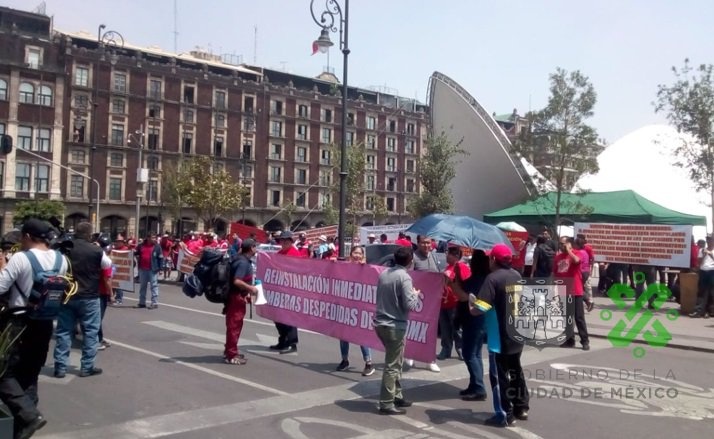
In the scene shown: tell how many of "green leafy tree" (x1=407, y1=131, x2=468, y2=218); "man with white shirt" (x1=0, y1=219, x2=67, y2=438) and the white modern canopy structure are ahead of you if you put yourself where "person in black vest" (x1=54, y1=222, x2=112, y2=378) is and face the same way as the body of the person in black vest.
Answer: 2

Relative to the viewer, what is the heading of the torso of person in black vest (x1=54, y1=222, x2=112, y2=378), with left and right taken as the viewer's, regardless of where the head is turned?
facing away from the viewer and to the right of the viewer

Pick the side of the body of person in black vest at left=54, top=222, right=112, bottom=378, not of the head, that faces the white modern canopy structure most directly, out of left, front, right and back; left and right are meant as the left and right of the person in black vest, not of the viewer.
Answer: front

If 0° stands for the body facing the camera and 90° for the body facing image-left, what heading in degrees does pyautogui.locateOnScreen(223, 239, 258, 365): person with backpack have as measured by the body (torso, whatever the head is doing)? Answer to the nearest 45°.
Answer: approximately 270°

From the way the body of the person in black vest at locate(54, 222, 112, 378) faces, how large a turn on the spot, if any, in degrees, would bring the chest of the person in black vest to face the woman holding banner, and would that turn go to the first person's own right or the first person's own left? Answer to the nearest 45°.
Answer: approximately 45° to the first person's own right

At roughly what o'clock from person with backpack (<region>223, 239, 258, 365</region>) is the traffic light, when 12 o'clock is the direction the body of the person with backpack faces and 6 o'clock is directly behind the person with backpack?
The traffic light is roughly at 8 o'clock from the person with backpack.

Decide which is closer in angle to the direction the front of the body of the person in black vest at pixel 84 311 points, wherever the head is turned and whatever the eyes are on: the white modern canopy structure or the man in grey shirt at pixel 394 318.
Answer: the white modern canopy structure

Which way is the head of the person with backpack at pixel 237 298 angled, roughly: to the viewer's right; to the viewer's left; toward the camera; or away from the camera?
to the viewer's right

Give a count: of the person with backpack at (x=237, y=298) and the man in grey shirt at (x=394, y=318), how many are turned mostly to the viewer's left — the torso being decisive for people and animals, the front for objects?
0

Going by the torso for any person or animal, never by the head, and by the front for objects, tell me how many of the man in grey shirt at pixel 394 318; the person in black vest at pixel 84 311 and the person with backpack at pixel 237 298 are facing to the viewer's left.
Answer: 0

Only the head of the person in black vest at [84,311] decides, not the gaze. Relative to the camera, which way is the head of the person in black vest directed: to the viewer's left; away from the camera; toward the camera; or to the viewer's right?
away from the camera

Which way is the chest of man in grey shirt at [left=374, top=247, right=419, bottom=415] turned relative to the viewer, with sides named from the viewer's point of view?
facing away from the viewer and to the right of the viewer

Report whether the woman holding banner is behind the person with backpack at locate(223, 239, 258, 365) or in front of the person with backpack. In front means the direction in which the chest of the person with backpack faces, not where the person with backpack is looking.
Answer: in front

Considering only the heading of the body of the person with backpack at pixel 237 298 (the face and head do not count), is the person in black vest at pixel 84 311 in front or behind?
behind
